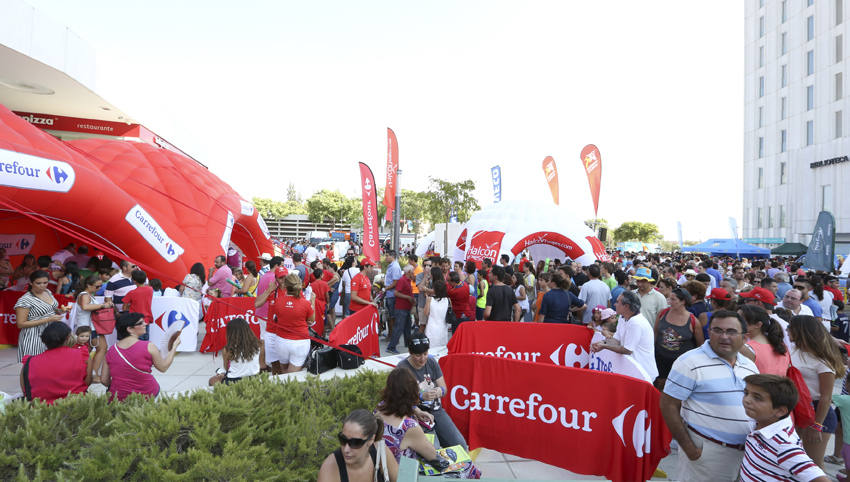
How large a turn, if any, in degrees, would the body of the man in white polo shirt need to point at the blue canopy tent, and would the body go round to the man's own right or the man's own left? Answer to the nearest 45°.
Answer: approximately 90° to the man's own right

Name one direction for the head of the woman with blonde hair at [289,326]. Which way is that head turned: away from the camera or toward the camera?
away from the camera

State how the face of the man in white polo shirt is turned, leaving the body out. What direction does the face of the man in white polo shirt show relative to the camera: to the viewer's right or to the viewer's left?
to the viewer's left

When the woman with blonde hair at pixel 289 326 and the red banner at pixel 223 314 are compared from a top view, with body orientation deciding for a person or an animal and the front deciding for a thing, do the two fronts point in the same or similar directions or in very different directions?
very different directions

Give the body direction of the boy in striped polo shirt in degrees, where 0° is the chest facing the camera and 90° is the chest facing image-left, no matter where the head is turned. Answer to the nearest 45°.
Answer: approximately 45°

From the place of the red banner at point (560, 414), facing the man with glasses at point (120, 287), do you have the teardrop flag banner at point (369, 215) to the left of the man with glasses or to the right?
right

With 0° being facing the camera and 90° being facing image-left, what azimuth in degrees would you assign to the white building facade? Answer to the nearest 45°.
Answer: approximately 45°

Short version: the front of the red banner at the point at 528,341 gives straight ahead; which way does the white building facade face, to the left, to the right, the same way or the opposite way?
to the right
